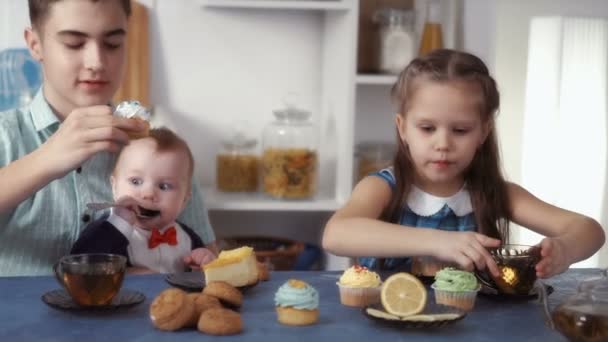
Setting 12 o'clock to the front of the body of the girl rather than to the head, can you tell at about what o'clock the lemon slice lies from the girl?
The lemon slice is roughly at 12 o'clock from the girl.

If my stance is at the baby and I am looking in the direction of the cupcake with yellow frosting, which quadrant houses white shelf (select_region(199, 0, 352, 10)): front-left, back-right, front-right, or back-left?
back-left

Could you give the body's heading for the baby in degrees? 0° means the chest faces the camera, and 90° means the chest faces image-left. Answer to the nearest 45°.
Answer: approximately 0°

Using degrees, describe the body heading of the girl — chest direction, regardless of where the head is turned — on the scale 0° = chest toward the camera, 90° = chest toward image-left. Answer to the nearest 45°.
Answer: approximately 0°

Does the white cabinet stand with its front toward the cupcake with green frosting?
yes

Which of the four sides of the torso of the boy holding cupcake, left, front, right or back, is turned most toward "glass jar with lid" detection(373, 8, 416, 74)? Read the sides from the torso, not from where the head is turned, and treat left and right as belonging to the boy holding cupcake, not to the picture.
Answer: left
